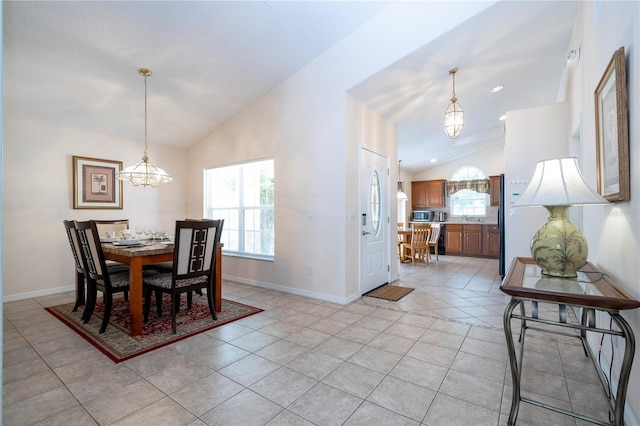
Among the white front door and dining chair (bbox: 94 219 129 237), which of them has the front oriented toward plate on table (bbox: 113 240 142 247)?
the dining chair

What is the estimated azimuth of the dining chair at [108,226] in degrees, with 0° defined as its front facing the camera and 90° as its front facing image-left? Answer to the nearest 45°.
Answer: approximately 0°

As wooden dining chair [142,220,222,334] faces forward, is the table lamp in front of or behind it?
behind

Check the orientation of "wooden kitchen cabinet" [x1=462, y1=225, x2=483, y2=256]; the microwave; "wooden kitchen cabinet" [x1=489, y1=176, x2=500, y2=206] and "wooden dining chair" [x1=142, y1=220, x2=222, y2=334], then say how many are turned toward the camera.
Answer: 3

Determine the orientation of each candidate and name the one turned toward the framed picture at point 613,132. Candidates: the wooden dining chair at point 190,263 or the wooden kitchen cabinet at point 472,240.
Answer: the wooden kitchen cabinet

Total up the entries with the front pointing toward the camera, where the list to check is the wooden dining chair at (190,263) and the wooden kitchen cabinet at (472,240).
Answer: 1

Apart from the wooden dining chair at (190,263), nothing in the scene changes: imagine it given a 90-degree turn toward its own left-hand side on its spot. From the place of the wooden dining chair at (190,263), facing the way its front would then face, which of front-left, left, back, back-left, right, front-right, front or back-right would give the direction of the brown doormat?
back-left

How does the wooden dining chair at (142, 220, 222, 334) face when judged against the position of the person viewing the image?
facing away from the viewer and to the left of the viewer

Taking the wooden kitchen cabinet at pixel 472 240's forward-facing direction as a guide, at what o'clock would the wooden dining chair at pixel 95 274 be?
The wooden dining chair is roughly at 1 o'clock from the wooden kitchen cabinet.

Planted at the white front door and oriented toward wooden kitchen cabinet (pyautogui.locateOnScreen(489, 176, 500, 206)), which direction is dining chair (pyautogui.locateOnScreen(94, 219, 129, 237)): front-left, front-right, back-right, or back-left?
back-left

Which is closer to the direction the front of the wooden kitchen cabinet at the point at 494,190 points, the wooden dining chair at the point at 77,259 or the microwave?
the wooden dining chair

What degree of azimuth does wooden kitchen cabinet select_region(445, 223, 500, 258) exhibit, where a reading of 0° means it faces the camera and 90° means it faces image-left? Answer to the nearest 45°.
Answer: approximately 0°

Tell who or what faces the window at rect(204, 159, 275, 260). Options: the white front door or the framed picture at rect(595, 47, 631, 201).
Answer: the framed picture
